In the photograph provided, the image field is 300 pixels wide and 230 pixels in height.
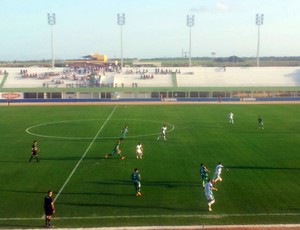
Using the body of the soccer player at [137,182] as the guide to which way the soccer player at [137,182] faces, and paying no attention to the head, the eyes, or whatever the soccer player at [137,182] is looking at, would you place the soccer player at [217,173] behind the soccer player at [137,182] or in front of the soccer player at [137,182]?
in front

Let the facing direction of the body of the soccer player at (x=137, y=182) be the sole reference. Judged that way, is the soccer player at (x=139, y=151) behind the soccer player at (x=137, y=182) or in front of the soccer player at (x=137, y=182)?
in front

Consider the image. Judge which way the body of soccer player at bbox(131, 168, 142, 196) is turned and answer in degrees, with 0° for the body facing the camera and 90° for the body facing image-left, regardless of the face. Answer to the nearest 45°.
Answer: approximately 225°
